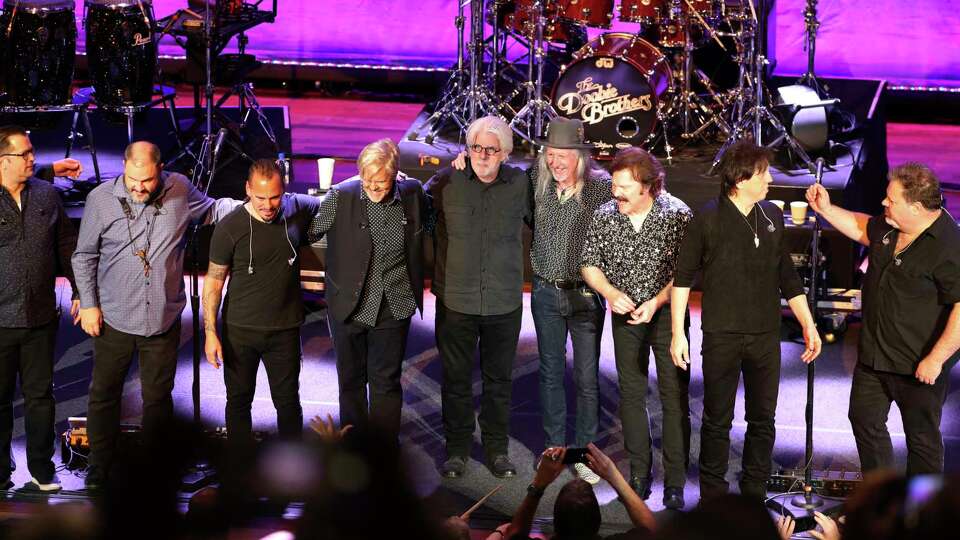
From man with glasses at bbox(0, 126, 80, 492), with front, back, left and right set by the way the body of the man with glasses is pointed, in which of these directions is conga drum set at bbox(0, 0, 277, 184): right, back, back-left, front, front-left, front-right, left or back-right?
back

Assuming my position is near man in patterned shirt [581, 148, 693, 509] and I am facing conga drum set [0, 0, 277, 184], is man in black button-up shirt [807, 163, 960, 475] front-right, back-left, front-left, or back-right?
back-right

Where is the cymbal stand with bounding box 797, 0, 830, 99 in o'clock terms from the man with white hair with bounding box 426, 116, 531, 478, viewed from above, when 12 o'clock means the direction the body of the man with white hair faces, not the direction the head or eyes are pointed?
The cymbal stand is roughly at 7 o'clock from the man with white hair.

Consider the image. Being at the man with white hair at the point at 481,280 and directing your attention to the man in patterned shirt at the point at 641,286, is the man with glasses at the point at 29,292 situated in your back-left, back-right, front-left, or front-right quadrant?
back-right

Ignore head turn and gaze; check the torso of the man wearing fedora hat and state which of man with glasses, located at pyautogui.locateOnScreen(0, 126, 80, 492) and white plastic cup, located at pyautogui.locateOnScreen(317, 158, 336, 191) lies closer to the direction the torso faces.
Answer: the man with glasses

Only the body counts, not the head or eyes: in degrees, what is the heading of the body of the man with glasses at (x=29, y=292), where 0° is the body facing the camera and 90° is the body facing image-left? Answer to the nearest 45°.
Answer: approximately 0°

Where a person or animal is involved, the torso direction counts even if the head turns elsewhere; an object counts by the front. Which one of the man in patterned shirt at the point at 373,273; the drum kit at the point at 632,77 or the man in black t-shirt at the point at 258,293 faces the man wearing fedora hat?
the drum kit

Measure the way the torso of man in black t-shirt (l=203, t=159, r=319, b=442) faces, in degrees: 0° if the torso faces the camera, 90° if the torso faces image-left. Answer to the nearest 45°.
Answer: approximately 0°

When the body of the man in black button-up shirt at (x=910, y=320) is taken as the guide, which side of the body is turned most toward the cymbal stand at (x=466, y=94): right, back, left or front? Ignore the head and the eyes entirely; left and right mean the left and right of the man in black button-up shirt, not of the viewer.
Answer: right

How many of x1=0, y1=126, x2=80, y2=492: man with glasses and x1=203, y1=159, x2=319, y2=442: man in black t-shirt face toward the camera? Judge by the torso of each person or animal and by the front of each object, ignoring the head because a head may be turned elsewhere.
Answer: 2
